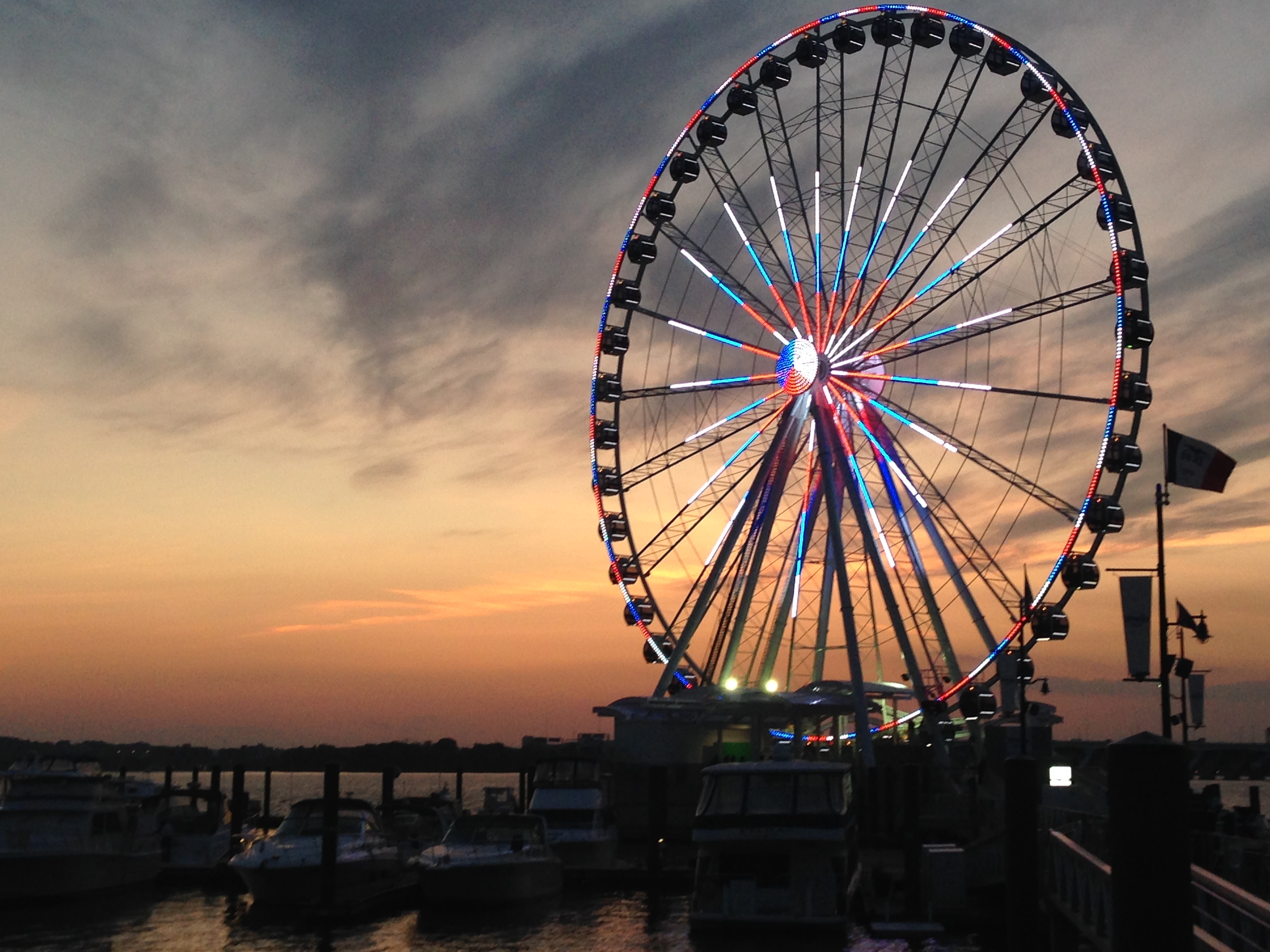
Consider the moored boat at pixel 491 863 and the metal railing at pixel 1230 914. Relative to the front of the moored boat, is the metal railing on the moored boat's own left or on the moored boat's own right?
on the moored boat's own left

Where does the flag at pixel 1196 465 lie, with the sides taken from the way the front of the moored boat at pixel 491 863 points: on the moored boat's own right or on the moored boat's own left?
on the moored boat's own left

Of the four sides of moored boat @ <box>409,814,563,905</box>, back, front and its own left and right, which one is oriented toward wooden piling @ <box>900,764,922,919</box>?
left

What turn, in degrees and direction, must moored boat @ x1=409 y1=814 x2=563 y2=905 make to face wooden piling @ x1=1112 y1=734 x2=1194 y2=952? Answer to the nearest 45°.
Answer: approximately 45° to its left

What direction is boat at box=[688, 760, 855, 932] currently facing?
away from the camera

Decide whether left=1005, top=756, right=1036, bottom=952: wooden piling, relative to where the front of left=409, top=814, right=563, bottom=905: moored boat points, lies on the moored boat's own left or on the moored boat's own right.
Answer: on the moored boat's own left

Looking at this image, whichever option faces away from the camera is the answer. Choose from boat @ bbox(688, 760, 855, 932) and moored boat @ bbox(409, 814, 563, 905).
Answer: the boat
